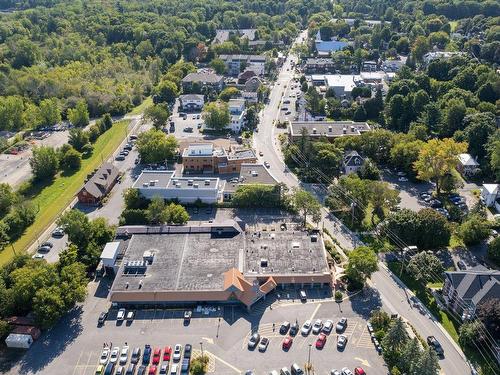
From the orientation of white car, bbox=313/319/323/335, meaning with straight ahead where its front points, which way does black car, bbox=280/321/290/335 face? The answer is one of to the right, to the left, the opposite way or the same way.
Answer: the same way

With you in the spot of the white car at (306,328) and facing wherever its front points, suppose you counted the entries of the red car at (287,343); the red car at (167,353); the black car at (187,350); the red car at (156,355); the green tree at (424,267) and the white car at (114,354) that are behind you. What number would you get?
1

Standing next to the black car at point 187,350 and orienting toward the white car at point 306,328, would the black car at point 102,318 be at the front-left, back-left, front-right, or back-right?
back-left

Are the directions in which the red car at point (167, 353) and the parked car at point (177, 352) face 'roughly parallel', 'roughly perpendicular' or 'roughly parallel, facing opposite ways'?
roughly parallel

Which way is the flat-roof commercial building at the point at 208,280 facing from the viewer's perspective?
toward the camera

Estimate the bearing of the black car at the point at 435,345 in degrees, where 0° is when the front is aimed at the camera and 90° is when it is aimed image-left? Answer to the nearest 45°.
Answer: approximately 315°
